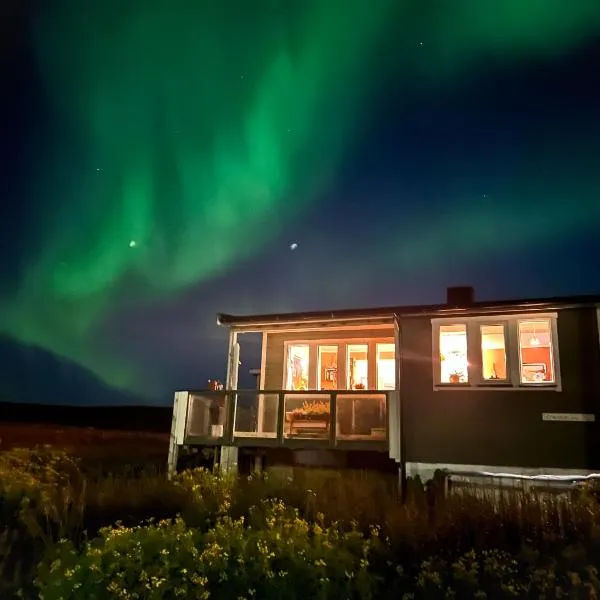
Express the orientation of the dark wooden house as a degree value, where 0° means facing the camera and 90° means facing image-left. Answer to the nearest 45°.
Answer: approximately 0°

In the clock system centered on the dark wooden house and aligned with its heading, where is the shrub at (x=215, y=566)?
The shrub is roughly at 1 o'clock from the dark wooden house.
